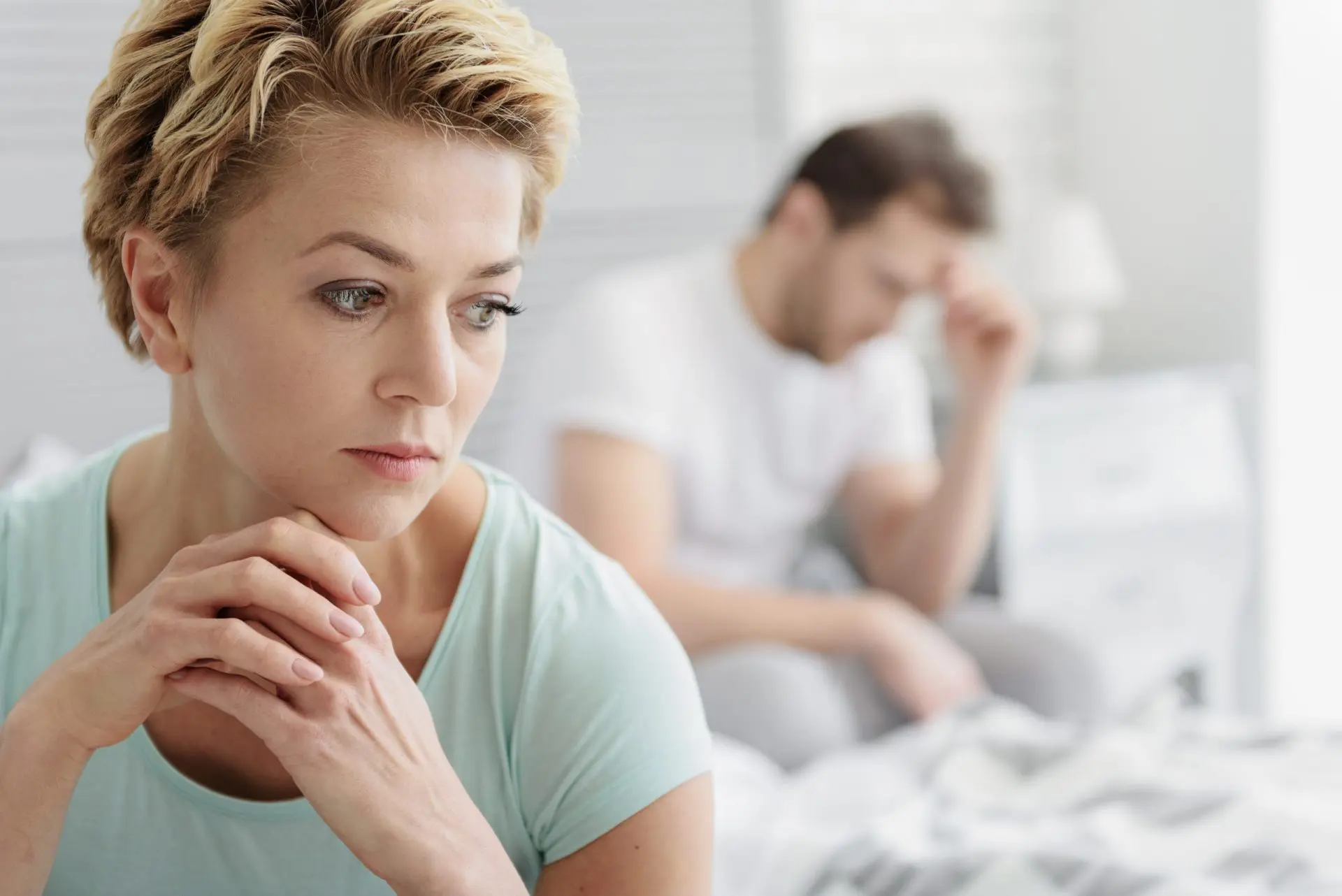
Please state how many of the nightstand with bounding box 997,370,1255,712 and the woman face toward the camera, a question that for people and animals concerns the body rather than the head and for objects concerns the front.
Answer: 2

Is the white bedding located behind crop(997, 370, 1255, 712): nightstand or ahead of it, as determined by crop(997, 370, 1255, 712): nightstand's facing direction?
ahead

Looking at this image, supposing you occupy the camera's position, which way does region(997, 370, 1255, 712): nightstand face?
facing the viewer

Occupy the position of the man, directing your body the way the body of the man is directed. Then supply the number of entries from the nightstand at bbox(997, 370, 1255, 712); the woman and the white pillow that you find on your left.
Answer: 1

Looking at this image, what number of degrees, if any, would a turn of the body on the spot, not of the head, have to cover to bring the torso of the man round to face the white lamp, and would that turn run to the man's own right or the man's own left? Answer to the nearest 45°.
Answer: approximately 90° to the man's own left

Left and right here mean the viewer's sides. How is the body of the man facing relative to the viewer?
facing the viewer and to the right of the viewer

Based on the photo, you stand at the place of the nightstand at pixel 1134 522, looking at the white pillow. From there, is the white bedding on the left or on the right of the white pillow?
left

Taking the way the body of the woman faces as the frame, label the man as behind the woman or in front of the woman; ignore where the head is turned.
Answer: behind

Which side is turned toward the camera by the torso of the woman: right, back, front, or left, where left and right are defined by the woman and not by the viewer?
front

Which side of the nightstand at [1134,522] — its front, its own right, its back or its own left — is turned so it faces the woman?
front

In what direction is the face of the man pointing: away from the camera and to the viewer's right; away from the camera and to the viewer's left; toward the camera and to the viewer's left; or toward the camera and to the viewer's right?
toward the camera and to the viewer's right

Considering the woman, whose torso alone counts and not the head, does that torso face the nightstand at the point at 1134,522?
no

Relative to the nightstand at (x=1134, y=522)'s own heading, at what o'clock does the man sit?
The man is roughly at 1 o'clock from the nightstand.

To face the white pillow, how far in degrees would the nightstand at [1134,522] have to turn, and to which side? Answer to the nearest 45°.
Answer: approximately 45° to its right

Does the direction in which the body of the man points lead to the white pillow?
no

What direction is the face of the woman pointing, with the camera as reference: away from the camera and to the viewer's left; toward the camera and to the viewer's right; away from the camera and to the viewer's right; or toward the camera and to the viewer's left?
toward the camera and to the viewer's right

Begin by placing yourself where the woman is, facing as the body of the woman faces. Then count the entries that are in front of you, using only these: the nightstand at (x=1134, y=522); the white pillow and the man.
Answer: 0
